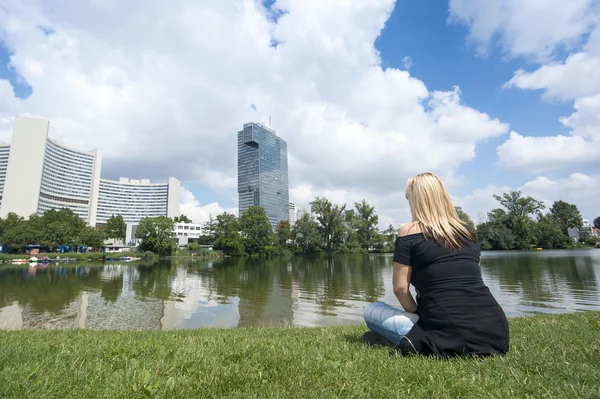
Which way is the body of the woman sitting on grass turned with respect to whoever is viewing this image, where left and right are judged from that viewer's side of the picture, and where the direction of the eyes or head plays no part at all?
facing away from the viewer and to the left of the viewer

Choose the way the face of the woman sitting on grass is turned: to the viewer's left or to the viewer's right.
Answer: to the viewer's left
